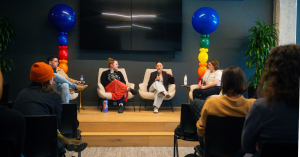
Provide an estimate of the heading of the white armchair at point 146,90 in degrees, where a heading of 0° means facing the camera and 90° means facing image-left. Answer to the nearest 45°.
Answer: approximately 0°

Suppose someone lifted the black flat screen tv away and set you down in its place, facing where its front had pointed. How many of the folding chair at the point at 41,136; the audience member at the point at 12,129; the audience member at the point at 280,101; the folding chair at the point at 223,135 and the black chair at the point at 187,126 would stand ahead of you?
5

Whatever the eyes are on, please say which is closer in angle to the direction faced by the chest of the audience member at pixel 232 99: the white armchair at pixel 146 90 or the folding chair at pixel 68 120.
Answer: the white armchair

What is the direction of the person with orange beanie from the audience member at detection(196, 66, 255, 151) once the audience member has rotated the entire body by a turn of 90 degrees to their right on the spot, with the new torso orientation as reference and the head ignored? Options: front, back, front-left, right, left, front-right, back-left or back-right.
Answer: back

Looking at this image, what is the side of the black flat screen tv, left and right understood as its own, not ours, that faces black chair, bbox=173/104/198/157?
front

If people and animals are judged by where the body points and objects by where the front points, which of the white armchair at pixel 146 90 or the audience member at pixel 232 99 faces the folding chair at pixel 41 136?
the white armchair

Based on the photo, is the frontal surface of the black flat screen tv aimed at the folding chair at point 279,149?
yes

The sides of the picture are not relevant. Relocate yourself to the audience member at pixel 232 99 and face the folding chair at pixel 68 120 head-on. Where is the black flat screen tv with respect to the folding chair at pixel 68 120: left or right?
right

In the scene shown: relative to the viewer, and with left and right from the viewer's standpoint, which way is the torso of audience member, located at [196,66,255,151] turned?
facing away from the viewer

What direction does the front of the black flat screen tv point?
toward the camera

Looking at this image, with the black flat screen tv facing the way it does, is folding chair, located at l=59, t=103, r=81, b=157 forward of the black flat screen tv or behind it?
forward

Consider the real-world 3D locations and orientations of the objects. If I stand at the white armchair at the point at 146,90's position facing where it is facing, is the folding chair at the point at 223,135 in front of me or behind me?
in front

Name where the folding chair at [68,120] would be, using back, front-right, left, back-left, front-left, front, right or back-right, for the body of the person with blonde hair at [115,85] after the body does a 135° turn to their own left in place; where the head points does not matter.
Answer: back

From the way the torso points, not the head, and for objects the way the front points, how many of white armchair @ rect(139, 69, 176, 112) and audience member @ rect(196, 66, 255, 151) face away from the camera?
1

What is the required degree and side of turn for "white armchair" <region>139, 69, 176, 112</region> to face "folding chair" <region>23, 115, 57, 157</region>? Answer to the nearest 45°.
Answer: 0° — it already faces it

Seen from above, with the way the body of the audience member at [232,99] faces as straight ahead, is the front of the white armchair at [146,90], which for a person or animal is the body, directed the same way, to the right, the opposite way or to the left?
the opposite way
